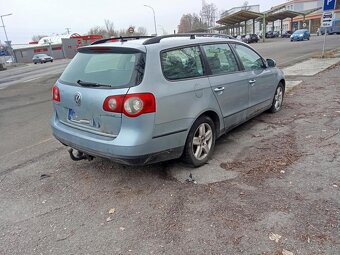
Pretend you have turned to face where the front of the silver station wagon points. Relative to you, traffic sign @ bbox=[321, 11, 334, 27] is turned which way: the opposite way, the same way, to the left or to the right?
the opposite way

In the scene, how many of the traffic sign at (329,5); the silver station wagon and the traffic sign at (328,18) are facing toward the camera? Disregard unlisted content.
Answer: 2

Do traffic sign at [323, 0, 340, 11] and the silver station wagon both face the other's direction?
yes

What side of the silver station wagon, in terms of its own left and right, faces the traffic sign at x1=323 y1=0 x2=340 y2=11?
front

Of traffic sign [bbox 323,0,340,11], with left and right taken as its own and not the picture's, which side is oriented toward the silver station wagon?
front

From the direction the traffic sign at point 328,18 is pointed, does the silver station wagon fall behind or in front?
in front

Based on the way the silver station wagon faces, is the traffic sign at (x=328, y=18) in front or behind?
in front

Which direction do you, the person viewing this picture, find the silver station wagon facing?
facing away from the viewer and to the right of the viewer

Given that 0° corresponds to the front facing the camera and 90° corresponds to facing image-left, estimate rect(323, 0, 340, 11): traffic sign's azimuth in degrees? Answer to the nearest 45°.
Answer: approximately 0°

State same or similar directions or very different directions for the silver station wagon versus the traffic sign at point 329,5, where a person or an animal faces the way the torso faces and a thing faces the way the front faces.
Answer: very different directions

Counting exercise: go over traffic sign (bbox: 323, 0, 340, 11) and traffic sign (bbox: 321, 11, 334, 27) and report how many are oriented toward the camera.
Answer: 2

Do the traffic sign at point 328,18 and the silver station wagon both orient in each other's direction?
yes
